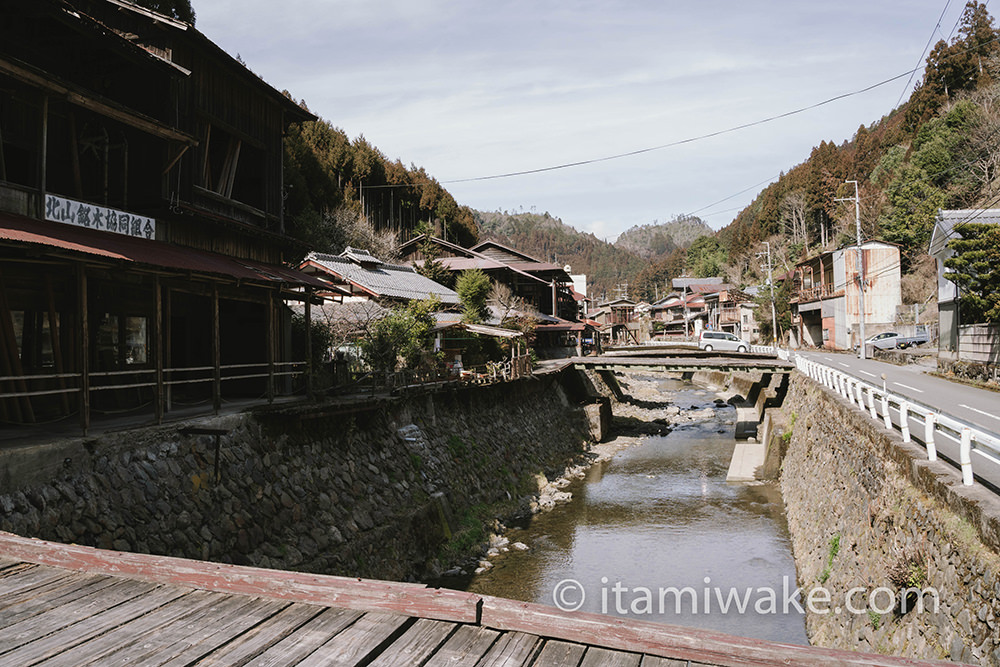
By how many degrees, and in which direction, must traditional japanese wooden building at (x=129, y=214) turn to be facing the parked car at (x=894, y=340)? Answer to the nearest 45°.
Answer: approximately 45° to its left

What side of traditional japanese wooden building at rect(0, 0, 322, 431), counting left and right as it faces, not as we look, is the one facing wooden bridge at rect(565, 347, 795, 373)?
left

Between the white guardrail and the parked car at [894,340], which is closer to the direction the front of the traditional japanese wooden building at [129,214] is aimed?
the white guardrail

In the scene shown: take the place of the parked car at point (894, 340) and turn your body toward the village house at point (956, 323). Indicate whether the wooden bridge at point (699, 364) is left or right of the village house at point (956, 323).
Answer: right

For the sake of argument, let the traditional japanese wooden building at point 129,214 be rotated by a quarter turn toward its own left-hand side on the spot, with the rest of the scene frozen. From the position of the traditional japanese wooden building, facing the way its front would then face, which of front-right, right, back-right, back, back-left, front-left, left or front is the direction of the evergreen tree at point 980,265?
front-right

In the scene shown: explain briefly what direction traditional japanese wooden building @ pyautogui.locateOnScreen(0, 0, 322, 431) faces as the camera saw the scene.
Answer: facing the viewer and to the right of the viewer

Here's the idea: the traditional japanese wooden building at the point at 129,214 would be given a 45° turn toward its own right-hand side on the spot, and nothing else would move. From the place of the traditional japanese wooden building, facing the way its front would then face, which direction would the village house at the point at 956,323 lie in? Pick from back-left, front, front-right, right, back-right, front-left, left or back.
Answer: left

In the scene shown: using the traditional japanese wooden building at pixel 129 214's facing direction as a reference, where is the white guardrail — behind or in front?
in front
